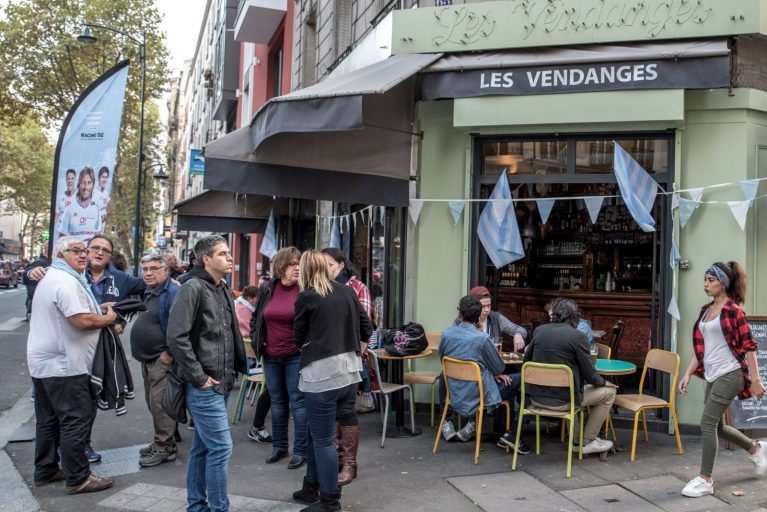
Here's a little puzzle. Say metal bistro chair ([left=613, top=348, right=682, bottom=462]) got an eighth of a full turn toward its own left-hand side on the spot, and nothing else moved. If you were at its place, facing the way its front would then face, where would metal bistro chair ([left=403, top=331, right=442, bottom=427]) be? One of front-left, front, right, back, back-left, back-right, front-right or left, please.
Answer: right

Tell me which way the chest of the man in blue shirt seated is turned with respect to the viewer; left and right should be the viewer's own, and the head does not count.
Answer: facing away from the viewer and to the right of the viewer

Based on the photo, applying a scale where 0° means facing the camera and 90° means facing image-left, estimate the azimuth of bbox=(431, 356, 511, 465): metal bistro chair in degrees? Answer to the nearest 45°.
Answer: approximately 225°

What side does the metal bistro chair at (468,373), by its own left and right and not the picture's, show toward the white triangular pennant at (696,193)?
front

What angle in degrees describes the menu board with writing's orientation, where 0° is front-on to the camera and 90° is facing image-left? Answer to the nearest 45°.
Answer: approximately 0°

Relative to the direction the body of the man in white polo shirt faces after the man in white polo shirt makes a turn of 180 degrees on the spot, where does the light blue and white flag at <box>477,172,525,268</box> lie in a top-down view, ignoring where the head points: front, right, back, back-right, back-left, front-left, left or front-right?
back

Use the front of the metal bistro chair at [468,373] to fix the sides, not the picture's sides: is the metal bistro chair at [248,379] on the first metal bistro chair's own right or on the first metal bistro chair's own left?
on the first metal bistro chair's own left

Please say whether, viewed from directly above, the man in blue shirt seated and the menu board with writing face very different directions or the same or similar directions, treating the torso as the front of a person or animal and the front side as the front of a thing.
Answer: very different directions

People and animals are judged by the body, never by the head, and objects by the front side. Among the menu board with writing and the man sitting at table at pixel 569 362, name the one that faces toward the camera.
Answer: the menu board with writing

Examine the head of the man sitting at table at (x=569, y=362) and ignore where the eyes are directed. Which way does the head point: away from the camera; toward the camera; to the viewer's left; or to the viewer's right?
away from the camera

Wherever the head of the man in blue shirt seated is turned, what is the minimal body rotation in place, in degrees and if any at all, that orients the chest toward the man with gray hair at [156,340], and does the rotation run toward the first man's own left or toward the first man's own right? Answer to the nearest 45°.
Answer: approximately 135° to the first man's own left

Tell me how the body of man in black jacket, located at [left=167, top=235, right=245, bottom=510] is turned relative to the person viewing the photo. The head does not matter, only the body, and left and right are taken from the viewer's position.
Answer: facing the viewer and to the right of the viewer

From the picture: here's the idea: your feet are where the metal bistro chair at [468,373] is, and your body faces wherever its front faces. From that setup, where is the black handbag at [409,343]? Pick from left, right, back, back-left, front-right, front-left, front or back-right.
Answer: left

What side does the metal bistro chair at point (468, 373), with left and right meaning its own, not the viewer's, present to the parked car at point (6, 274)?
left
